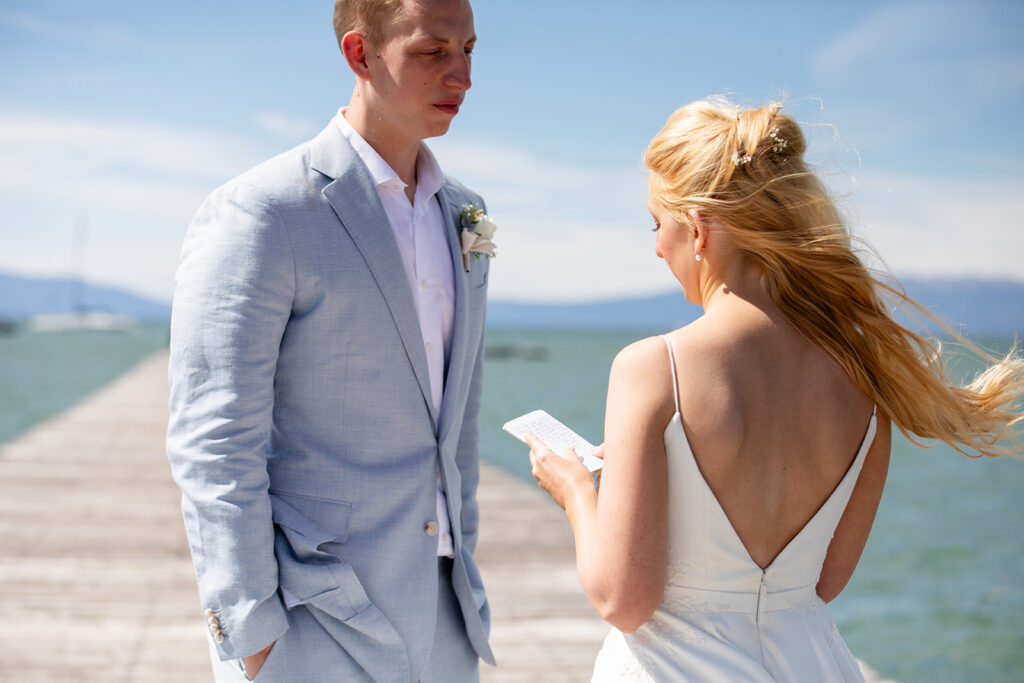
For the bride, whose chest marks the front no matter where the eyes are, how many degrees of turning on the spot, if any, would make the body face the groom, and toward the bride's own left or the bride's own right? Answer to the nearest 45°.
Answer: approximately 45° to the bride's own left

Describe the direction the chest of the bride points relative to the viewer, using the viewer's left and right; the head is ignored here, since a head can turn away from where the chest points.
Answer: facing away from the viewer and to the left of the viewer

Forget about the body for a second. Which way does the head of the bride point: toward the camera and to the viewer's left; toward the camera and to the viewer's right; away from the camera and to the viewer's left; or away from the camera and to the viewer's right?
away from the camera and to the viewer's left

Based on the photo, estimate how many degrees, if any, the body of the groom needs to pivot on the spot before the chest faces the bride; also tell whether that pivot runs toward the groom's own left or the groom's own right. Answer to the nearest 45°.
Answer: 0° — they already face them
